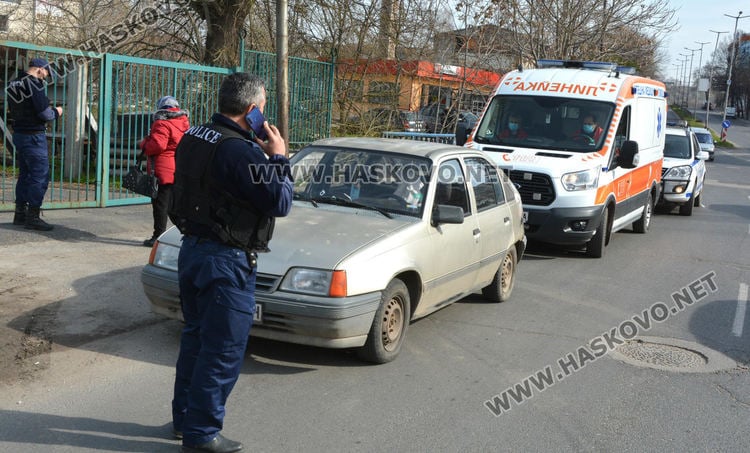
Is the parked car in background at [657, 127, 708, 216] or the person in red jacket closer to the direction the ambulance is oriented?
the person in red jacket

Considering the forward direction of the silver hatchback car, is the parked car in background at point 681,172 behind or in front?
behind

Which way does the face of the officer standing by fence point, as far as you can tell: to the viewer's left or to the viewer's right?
to the viewer's right

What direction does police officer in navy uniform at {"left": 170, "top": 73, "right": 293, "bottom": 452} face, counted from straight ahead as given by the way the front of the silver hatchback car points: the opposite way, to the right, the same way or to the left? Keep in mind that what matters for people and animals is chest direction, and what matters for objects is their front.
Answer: the opposite way

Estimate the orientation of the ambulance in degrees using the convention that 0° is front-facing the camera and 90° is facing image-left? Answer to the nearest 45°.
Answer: approximately 45°

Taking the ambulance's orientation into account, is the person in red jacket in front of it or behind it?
in front

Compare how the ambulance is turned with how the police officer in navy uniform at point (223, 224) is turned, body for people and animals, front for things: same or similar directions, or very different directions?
very different directions

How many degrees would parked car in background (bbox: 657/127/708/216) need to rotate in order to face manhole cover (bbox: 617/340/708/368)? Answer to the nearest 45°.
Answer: approximately 45° to its left

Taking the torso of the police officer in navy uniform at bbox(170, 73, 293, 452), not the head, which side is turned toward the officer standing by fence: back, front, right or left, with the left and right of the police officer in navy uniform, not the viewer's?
left

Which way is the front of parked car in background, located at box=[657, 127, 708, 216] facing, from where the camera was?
facing the viewer and to the left of the viewer

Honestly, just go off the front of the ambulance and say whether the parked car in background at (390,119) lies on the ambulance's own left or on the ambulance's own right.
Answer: on the ambulance's own right

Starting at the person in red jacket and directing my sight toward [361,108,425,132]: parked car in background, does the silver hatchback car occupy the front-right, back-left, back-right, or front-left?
back-right

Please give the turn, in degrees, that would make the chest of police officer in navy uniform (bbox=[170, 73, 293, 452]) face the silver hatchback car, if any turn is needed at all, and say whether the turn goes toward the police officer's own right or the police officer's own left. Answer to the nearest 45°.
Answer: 0° — they already face it
